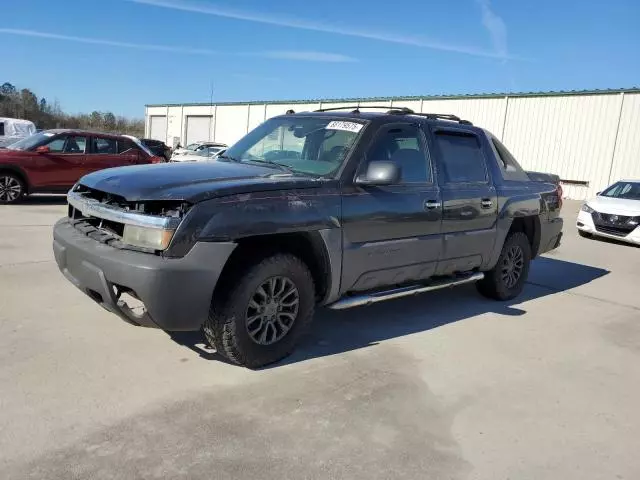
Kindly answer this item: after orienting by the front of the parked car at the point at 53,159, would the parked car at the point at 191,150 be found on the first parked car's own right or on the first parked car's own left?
on the first parked car's own right

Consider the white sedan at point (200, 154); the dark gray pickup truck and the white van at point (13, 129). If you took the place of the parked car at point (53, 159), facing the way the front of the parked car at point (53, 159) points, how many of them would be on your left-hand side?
1

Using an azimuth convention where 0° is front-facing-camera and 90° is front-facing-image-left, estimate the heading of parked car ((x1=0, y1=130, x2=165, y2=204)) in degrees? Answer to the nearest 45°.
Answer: approximately 90°

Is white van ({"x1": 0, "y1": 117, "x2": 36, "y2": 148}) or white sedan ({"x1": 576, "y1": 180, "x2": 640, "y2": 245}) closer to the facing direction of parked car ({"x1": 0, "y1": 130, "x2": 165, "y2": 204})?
the white van

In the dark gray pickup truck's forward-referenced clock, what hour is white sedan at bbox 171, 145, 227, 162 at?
The white sedan is roughly at 4 o'clock from the dark gray pickup truck.

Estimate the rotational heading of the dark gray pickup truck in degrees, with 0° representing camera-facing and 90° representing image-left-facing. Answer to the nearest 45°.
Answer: approximately 45°

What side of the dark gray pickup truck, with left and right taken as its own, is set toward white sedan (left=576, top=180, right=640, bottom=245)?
back

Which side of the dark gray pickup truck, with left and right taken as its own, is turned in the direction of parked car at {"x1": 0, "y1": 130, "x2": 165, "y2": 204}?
right

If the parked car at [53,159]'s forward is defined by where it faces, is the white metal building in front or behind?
behind

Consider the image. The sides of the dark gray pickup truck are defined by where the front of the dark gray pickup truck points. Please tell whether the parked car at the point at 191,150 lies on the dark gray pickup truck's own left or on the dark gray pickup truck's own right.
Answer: on the dark gray pickup truck's own right

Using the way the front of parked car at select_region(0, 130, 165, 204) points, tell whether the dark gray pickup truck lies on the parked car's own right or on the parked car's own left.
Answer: on the parked car's own left
